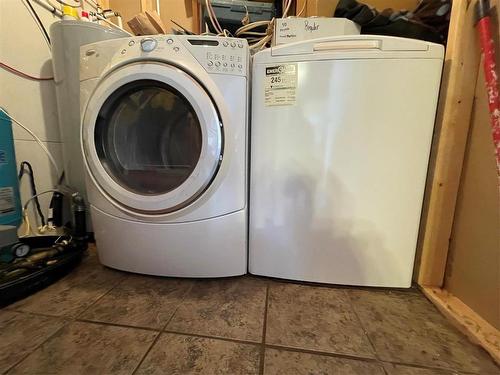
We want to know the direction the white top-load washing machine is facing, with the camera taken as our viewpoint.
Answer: facing the viewer

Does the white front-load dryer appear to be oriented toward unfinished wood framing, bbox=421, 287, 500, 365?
no

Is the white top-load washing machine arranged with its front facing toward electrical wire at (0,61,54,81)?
no

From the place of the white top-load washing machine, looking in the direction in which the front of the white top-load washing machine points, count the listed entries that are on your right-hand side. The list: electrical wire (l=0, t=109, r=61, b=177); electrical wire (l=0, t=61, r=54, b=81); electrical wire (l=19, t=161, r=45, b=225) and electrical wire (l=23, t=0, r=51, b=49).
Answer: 4

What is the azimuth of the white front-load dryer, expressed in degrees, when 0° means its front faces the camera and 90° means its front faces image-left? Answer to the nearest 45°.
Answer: approximately 0°

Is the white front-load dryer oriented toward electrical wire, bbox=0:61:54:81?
no

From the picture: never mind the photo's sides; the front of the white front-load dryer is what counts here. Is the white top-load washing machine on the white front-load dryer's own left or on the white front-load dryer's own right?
on the white front-load dryer's own left

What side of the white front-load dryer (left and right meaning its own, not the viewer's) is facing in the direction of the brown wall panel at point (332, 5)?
left

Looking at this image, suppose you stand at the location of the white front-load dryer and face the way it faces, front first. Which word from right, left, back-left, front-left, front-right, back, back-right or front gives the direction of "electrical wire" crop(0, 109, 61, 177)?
back-right

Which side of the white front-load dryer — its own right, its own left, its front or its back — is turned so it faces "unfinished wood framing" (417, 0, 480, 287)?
left

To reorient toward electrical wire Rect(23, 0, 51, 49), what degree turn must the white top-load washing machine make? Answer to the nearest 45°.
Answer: approximately 90° to its right

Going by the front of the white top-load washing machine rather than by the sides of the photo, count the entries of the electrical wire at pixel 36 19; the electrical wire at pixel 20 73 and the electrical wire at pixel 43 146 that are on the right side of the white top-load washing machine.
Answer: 3

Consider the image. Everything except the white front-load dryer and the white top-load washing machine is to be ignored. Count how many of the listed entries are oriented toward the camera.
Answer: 2
